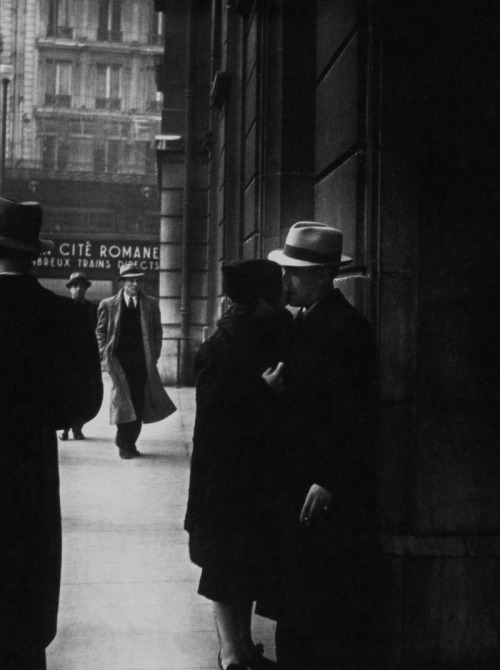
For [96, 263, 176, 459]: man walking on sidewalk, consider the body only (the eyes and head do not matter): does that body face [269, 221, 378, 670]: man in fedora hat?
yes

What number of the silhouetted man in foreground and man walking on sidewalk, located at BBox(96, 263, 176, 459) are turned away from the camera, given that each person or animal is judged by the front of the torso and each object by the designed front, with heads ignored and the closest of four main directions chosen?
1

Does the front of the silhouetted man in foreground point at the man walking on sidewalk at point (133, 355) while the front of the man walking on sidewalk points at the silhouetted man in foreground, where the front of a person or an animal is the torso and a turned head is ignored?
yes

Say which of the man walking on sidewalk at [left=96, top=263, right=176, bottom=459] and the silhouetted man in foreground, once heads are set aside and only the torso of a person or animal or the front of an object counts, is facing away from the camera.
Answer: the silhouetted man in foreground

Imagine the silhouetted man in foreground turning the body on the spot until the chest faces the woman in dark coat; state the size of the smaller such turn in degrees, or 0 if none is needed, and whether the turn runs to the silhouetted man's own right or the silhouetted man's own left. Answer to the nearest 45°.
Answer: approximately 45° to the silhouetted man's own right

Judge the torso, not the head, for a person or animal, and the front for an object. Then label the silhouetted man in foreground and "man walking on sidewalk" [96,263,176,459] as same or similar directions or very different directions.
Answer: very different directions

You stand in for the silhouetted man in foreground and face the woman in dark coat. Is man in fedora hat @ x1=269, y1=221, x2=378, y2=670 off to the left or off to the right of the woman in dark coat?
right

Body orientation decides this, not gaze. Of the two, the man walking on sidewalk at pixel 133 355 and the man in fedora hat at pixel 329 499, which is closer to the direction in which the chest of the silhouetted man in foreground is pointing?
the man walking on sidewalk

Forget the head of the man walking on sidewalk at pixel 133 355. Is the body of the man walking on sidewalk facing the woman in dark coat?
yes

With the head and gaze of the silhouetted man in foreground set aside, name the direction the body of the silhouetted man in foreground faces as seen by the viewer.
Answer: away from the camera

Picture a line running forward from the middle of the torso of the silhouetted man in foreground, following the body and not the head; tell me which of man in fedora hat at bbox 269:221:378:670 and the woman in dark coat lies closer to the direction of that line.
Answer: the woman in dark coat

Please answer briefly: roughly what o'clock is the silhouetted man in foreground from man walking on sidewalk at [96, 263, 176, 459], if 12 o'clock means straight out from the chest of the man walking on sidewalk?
The silhouetted man in foreground is roughly at 12 o'clock from the man walking on sidewalk.
